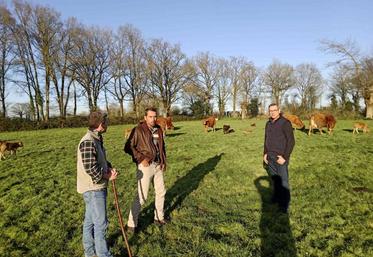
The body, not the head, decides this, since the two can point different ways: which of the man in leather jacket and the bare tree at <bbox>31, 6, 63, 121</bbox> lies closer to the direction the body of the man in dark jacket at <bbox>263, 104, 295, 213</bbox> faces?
the man in leather jacket

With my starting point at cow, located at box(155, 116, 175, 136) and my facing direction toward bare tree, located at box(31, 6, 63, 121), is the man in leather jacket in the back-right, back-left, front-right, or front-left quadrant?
back-left

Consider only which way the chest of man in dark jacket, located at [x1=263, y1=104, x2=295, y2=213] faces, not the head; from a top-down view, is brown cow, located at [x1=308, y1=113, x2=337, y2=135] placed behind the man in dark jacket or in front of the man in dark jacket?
behind

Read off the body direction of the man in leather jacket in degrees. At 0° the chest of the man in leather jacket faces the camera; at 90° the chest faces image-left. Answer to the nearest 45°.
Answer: approximately 315°

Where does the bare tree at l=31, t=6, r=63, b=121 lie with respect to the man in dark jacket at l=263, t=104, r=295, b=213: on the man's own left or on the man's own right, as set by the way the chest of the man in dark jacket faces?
on the man's own right

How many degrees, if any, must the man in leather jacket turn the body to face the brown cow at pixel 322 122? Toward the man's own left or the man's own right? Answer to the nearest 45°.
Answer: approximately 90° to the man's own left
